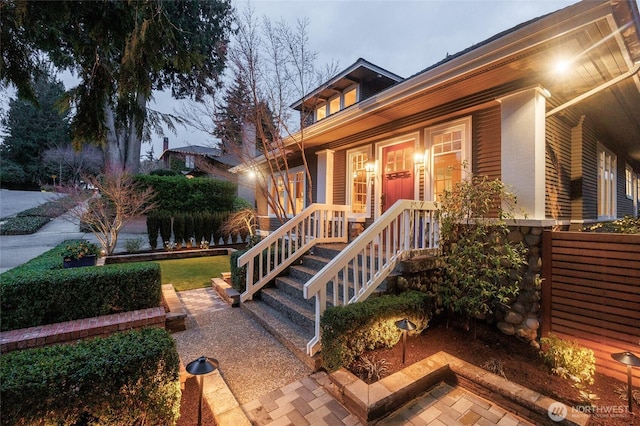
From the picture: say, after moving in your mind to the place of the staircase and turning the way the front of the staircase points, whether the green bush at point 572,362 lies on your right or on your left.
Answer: on your left

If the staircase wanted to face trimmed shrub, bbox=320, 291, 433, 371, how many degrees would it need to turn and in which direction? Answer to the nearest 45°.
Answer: approximately 90° to its left

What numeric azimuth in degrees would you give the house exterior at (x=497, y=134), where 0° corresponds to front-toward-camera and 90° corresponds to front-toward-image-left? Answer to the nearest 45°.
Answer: approximately 45°

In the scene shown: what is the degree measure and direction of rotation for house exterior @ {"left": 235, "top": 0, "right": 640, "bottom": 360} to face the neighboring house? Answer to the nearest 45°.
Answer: approximately 90° to its right

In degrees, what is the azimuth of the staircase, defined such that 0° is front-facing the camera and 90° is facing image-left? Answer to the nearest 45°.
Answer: approximately 45°

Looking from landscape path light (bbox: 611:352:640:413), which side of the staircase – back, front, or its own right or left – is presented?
left

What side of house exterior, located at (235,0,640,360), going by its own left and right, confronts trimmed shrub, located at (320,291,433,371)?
front

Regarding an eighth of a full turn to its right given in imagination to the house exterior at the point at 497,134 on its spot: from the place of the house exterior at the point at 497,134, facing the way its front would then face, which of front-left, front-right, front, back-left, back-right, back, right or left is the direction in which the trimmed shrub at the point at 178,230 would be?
front

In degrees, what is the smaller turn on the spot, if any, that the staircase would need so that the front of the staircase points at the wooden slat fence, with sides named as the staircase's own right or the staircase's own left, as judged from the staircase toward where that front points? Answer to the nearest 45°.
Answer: approximately 135° to the staircase's own left

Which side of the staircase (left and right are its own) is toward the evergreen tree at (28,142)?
right

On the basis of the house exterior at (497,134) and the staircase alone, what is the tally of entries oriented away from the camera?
0

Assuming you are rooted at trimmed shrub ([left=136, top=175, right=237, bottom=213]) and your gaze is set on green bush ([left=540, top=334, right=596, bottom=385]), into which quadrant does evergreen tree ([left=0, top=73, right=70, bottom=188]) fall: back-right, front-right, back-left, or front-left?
back-right

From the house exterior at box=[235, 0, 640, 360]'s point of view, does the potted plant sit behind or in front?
in front

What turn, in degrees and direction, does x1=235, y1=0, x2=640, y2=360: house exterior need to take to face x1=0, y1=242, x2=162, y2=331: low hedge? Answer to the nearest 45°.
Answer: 0° — it already faces it

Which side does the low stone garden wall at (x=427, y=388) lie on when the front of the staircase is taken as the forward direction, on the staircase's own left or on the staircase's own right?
on the staircase's own left
